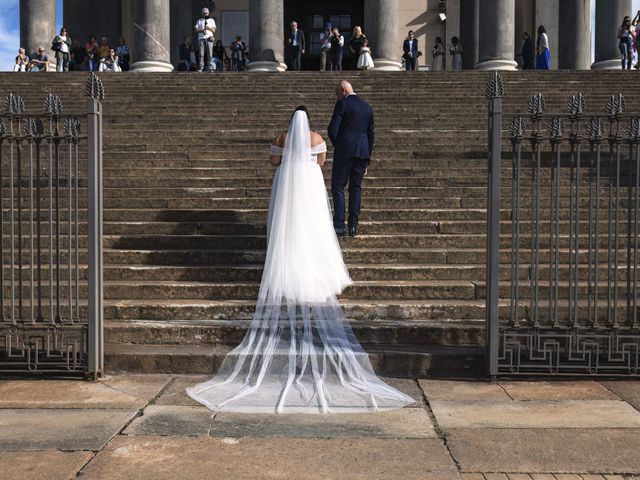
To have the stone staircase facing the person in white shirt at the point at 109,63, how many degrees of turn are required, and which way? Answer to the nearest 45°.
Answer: approximately 180°

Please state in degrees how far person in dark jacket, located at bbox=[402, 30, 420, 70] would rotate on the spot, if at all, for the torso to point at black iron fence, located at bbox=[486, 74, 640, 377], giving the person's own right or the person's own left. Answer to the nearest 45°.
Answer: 0° — they already face it

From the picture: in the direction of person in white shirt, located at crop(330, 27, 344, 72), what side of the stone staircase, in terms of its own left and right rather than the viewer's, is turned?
back

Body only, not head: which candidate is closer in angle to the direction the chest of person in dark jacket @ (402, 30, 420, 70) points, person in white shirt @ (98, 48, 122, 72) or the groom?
the groom

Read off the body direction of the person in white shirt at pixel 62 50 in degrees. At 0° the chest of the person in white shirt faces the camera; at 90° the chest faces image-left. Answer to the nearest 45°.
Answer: approximately 0°

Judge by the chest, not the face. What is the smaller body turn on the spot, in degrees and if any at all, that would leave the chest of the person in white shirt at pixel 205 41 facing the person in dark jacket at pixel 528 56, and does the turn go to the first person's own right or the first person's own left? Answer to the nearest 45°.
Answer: approximately 90° to the first person's own left

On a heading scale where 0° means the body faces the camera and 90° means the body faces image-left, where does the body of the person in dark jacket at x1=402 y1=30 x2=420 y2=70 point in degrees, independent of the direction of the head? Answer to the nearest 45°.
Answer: approximately 0°

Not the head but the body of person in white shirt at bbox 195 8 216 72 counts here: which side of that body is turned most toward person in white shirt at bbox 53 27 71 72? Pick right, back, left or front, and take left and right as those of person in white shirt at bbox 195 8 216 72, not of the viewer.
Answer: right

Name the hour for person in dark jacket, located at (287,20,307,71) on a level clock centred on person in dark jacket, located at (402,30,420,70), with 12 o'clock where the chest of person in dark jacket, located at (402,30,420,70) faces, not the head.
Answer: person in dark jacket, located at (287,20,307,71) is roughly at 2 o'clock from person in dark jacket, located at (402,30,420,70).

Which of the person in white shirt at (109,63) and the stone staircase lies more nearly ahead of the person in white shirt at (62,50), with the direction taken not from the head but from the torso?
the stone staircase

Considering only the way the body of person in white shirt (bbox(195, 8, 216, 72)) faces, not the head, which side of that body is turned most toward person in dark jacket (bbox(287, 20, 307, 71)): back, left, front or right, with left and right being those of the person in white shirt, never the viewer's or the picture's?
left

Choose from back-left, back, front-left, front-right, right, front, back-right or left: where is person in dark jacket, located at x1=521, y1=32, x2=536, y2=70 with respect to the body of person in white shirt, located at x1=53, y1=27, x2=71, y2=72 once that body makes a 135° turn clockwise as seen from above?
back-right
